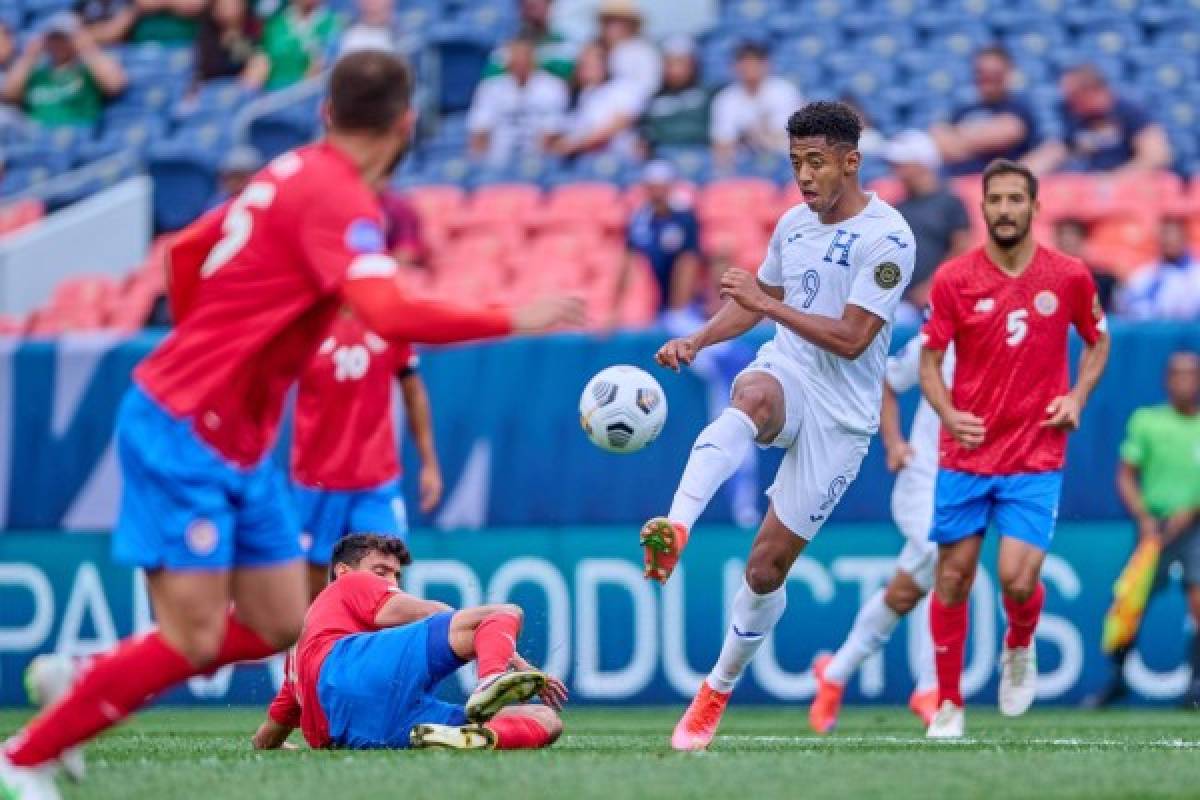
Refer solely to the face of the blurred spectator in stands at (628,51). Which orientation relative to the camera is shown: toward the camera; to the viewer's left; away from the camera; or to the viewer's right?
toward the camera

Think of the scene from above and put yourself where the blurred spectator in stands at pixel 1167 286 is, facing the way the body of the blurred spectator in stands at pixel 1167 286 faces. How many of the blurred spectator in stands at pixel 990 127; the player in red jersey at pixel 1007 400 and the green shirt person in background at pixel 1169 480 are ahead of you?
2

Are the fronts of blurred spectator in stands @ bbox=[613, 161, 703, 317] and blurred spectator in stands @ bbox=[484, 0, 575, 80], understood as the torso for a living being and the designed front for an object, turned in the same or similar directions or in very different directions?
same or similar directions

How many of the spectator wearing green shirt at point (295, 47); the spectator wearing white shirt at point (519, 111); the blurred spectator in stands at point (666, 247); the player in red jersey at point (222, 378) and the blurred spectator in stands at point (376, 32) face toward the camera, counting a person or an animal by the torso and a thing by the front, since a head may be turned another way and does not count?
4

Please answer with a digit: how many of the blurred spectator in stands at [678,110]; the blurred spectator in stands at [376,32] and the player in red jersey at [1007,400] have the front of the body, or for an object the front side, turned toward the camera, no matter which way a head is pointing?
3

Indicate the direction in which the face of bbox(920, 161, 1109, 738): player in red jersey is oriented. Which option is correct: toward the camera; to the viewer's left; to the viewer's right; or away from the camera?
toward the camera

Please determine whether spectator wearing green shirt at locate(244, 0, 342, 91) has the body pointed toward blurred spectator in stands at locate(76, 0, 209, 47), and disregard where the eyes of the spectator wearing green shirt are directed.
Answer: no

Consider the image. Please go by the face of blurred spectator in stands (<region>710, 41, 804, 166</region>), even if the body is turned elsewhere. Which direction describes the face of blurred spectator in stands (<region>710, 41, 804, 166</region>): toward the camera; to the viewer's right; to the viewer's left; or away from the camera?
toward the camera

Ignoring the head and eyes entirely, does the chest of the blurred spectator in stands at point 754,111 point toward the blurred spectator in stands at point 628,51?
no

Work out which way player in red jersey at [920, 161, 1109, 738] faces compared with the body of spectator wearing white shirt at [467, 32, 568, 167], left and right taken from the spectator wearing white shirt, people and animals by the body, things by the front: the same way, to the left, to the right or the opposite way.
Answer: the same way

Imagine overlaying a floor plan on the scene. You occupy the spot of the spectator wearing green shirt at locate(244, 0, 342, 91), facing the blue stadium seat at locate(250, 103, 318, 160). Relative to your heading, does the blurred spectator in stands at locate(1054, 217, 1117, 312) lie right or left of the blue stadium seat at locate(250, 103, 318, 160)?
left

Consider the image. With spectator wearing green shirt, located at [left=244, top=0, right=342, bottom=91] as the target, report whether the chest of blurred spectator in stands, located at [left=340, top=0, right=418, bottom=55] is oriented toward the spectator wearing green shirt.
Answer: no

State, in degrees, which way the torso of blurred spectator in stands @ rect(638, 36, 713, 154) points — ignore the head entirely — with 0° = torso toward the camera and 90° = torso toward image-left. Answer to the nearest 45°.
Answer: approximately 0°

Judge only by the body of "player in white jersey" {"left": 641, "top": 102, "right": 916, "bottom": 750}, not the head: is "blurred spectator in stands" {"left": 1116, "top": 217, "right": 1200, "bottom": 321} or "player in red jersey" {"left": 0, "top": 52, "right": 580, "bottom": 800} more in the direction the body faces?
the player in red jersey

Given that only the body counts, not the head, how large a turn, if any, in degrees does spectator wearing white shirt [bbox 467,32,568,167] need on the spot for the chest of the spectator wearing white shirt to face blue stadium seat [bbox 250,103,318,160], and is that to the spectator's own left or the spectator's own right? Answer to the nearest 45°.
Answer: approximately 90° to the spectator's own right

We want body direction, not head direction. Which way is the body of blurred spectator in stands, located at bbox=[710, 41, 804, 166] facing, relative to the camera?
toward the camera

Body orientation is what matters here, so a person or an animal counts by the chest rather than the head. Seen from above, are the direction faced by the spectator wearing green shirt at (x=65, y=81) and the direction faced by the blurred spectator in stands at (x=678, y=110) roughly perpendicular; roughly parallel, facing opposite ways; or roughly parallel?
roughly parallel

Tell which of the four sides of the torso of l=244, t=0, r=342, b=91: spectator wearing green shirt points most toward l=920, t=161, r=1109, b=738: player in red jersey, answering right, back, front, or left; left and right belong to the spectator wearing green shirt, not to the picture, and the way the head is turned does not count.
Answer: front

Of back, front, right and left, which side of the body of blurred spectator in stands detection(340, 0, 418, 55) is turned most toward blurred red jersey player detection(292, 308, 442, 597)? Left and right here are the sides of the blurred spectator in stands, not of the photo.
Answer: front

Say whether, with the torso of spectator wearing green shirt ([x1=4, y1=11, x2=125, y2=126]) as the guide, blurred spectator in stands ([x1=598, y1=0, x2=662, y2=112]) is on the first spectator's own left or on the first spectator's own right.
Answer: on the first spectator's own left
